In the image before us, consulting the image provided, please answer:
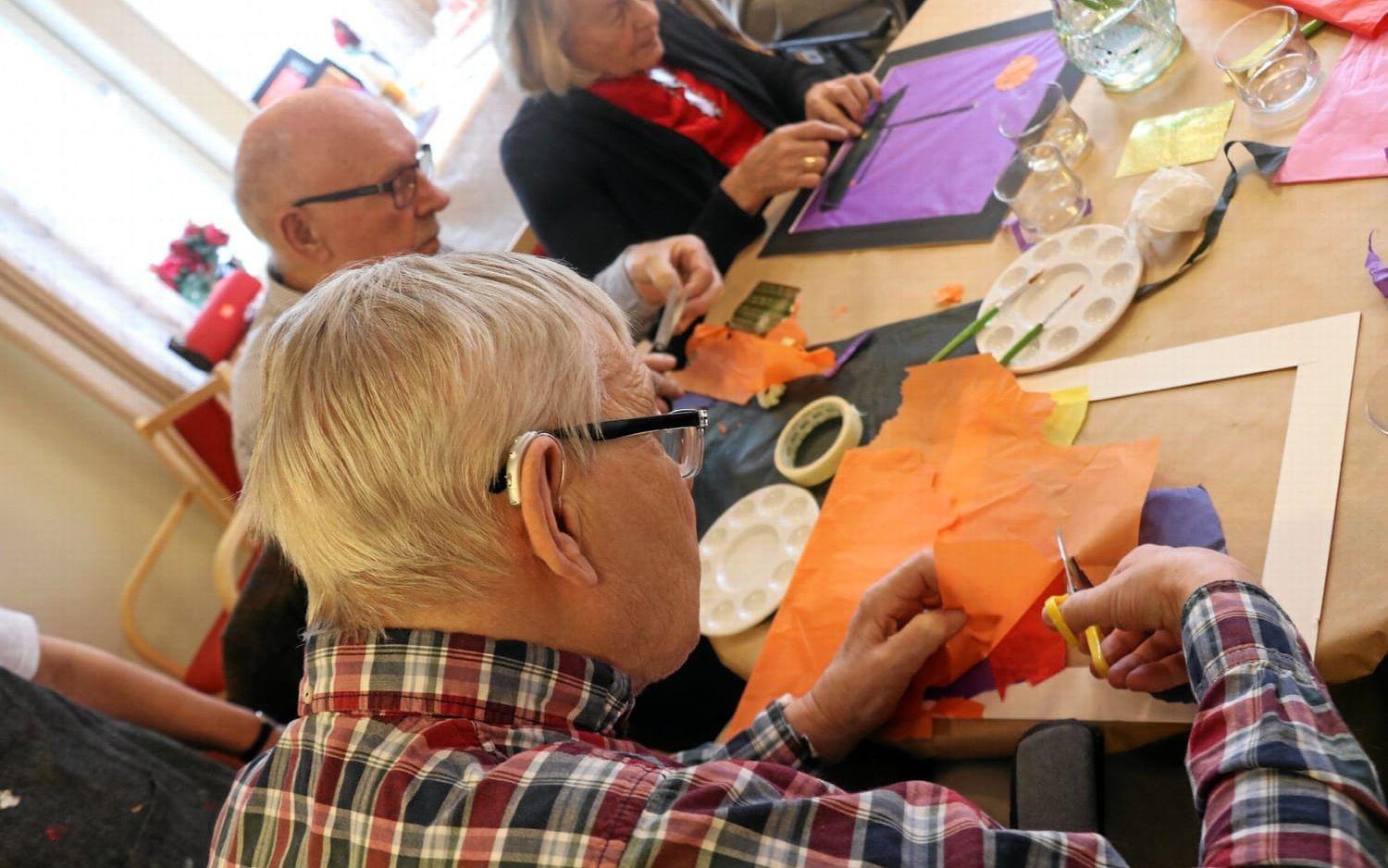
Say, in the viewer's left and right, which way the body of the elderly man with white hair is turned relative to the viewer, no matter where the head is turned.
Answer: facing away from the viewer and to the right of the viewer

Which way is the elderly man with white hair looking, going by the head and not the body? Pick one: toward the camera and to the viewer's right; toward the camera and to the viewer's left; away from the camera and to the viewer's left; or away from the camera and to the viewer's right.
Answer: away from the camera and to the viewer's right

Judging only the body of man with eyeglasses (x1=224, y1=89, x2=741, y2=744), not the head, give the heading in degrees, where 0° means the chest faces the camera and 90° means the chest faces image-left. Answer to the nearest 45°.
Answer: approximately 270°

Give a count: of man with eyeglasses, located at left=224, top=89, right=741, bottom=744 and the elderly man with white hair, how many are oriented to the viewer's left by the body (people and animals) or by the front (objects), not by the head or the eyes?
0
